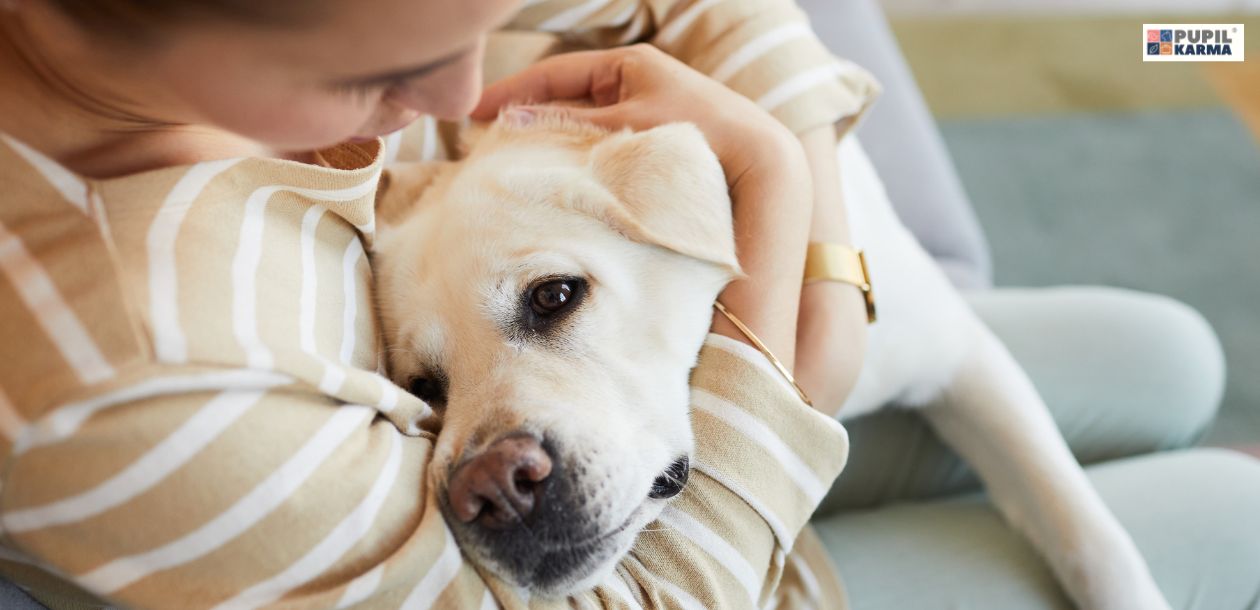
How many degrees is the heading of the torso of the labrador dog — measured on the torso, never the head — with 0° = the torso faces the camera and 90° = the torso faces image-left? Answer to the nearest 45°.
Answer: approximately 45°

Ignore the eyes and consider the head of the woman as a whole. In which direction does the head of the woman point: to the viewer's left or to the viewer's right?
to the viewer's right
